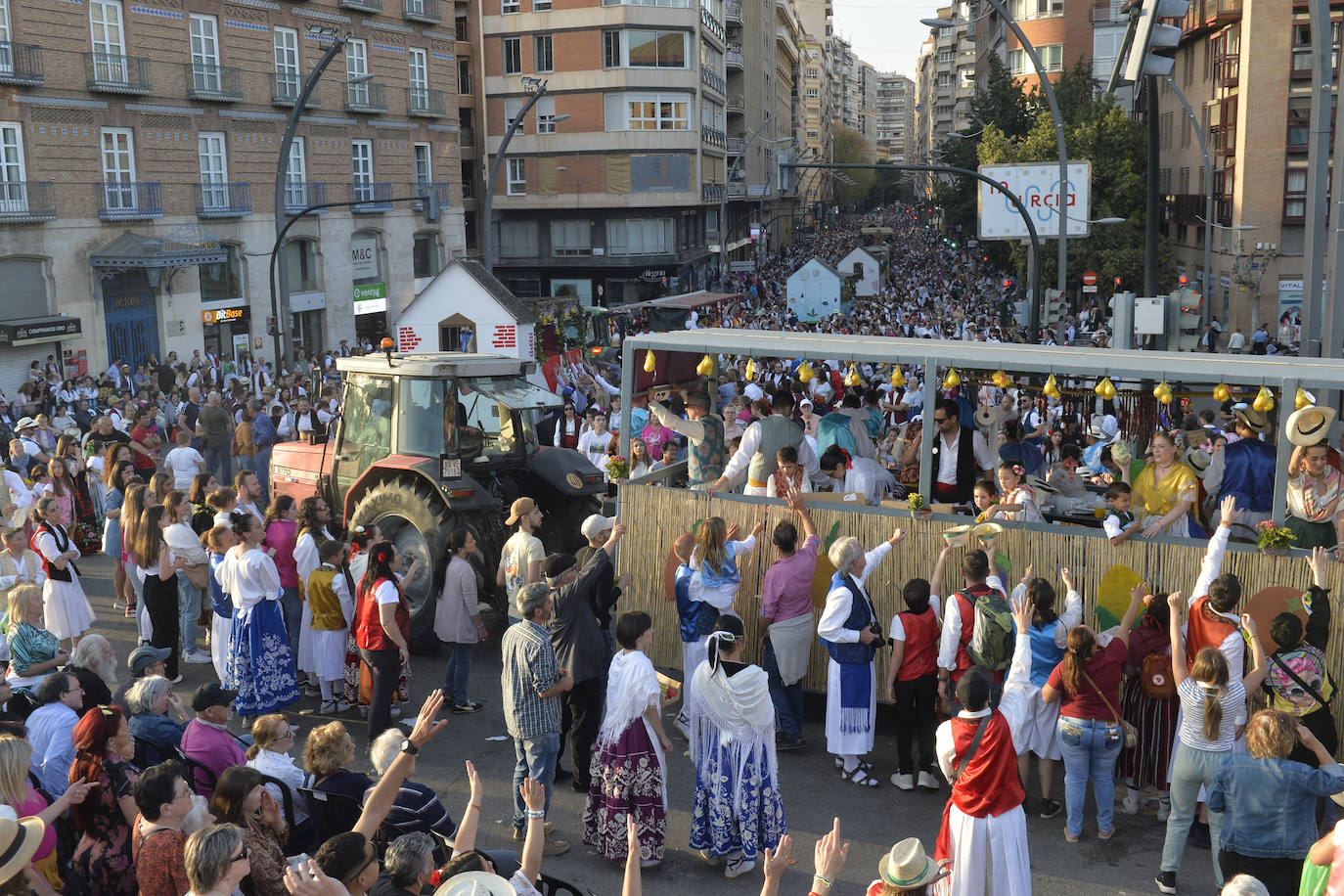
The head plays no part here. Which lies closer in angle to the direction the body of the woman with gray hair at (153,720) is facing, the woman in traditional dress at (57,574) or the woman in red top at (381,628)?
the woman in red top

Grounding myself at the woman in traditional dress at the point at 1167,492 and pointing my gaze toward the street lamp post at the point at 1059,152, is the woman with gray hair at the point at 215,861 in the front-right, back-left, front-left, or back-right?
back-left

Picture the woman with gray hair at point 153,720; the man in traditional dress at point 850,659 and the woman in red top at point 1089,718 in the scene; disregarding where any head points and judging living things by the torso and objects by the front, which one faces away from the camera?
the woman in red top

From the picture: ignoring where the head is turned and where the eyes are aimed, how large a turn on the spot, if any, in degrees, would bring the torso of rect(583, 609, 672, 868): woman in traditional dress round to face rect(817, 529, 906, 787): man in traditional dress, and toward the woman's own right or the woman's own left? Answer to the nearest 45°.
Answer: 0° — they already face them

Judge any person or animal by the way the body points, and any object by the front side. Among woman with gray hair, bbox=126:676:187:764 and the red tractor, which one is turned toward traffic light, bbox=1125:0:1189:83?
the woman with gray hair

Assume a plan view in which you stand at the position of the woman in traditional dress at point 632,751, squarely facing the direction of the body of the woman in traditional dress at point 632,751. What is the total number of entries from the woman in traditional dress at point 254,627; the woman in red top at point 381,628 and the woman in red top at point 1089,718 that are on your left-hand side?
2

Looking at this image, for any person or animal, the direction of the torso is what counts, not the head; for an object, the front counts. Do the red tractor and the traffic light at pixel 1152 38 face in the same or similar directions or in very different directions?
very different directions

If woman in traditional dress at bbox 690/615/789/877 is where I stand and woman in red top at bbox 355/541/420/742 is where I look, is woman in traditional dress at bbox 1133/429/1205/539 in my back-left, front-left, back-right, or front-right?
back-right

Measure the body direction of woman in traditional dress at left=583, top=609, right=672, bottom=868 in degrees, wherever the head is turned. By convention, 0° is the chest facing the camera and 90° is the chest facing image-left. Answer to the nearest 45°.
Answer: approximately 225°
